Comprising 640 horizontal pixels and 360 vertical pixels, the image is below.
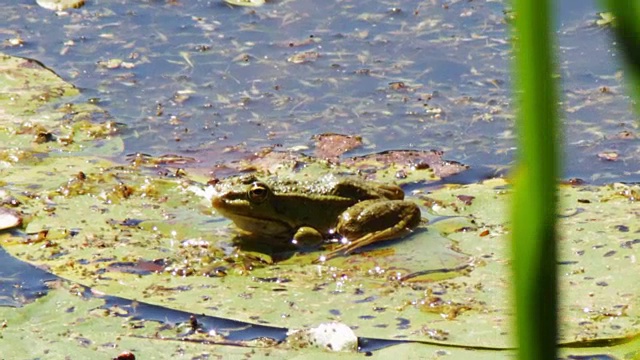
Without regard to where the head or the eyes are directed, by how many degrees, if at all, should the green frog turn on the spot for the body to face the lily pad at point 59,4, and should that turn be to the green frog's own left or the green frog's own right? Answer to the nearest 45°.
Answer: approximately 45° to the green frog's own right

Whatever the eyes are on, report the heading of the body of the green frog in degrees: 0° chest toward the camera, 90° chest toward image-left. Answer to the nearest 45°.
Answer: approximately 90°

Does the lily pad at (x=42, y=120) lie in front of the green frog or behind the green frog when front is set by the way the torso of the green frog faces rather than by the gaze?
in front

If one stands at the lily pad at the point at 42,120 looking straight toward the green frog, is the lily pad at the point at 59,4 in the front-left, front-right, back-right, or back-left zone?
back-left
